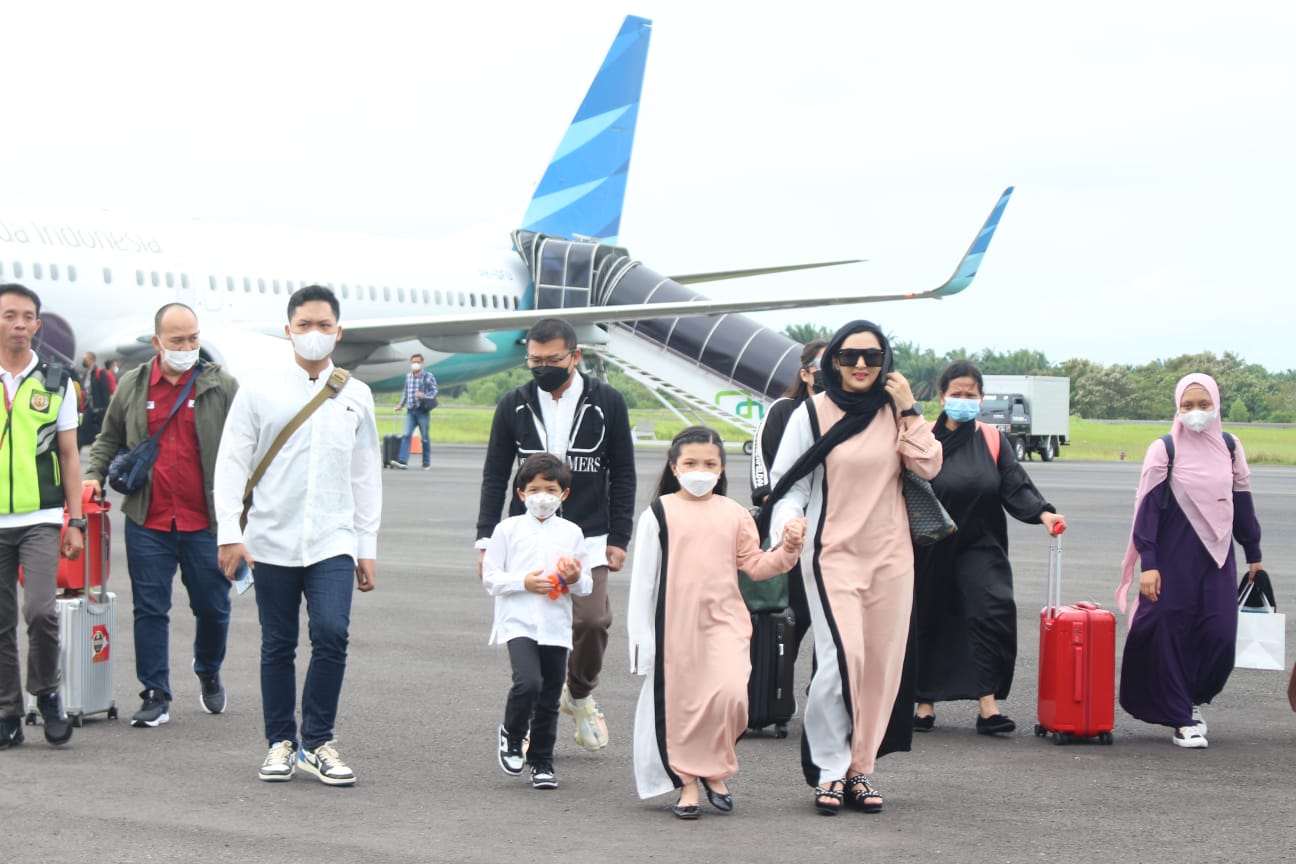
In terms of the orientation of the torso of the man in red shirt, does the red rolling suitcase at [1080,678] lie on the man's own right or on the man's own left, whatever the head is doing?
on the man's own left

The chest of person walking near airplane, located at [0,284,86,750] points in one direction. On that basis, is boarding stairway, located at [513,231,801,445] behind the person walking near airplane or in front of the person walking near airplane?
behind

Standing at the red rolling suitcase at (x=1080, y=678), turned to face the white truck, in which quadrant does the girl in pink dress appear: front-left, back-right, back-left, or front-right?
back-left
